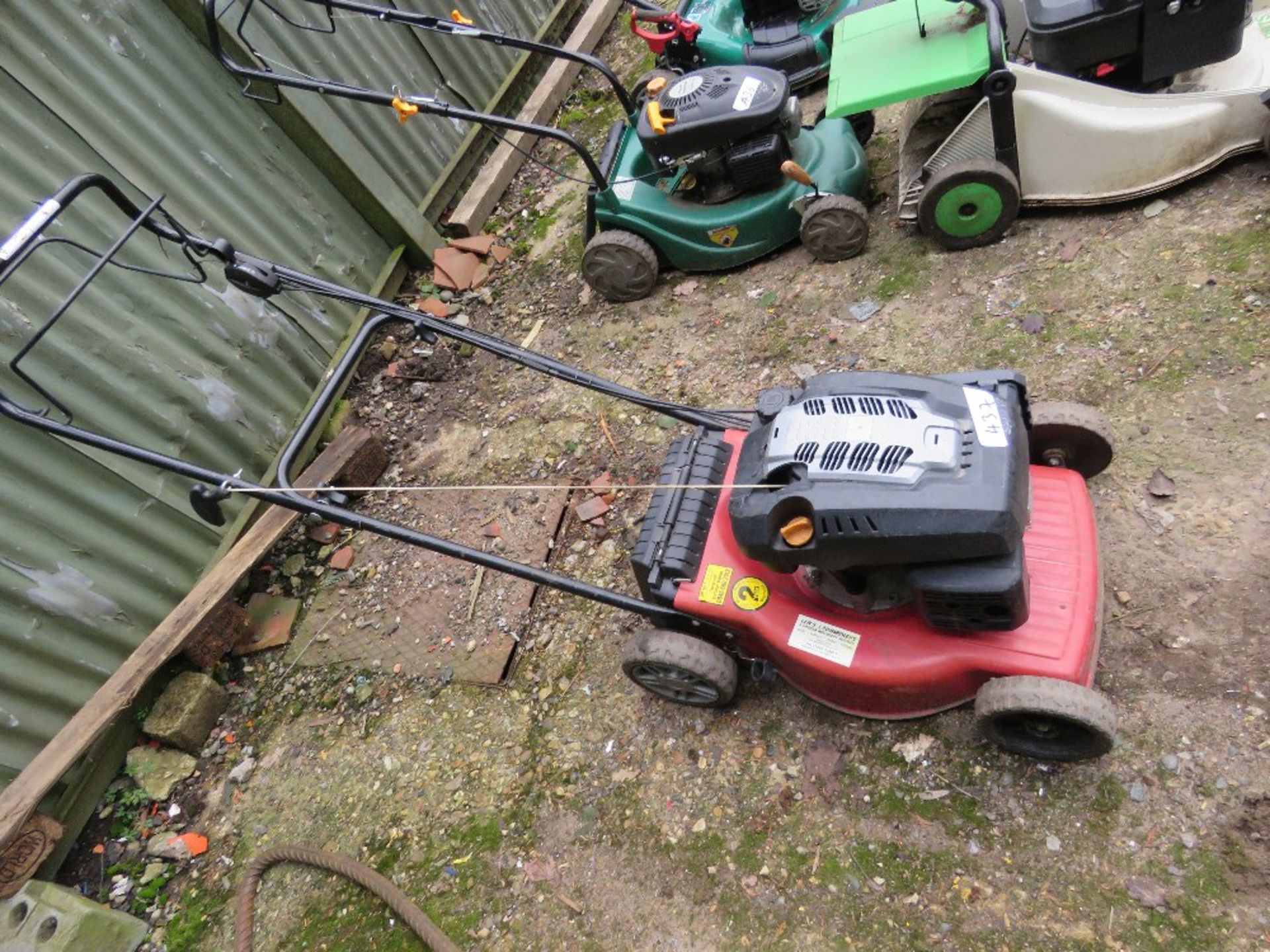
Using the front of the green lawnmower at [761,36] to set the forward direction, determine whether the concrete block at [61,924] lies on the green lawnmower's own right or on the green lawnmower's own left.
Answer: on the green lawnmower's own right

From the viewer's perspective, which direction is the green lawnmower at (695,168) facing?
to the viewer's right

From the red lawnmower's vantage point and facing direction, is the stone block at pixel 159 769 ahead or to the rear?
to the rear

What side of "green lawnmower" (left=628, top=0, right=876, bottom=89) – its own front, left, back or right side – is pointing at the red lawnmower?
right

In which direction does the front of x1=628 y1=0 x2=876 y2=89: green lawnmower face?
to the viewer's right

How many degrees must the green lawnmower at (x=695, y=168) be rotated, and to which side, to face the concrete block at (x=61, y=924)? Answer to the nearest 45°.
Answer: approximately 135° to its right

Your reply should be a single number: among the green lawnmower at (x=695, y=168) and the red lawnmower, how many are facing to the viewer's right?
2

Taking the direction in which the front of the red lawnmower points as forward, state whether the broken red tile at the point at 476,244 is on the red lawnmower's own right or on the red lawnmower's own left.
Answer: on the red lawnmower's own left

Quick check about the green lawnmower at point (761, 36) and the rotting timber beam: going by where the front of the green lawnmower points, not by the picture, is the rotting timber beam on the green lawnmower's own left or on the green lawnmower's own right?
on the green lawnmower's own right

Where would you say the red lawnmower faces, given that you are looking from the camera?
facing to the right of the viewer
